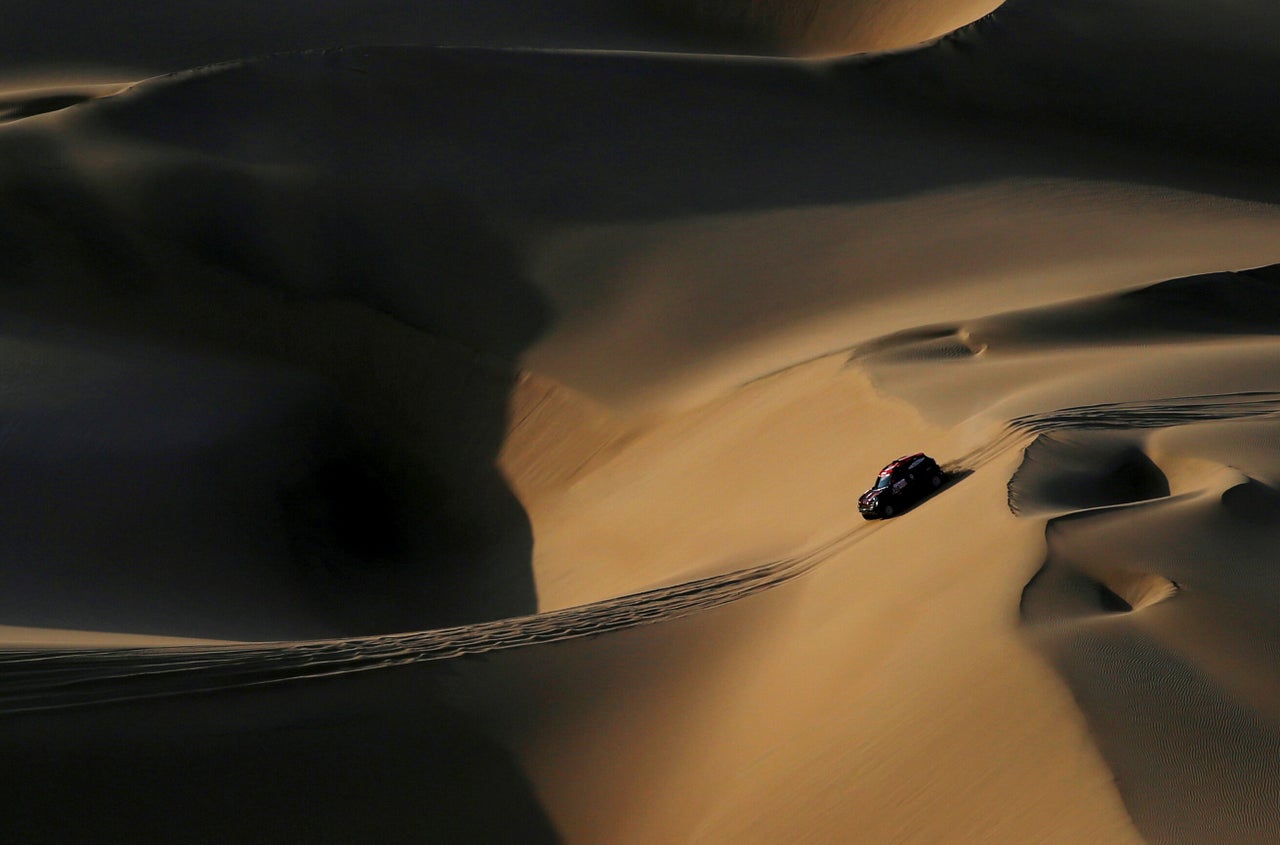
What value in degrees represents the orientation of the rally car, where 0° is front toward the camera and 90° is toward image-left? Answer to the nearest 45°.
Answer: approximately 45°
